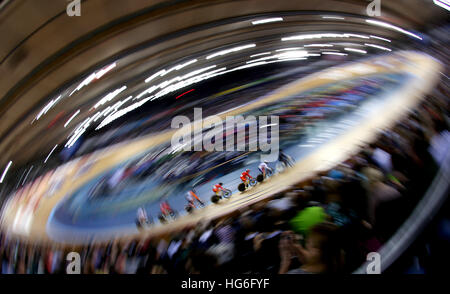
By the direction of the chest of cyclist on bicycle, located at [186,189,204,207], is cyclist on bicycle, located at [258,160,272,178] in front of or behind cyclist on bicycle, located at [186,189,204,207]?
in front

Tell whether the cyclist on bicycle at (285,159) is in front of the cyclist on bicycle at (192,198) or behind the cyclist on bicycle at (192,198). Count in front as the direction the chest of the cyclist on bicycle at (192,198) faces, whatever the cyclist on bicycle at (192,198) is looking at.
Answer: in front

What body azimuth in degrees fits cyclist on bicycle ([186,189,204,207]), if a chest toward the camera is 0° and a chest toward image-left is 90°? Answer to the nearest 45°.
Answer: approximately 270°
